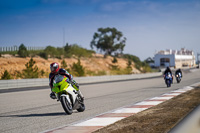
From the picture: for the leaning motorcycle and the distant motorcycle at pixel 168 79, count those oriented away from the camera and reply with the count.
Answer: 0

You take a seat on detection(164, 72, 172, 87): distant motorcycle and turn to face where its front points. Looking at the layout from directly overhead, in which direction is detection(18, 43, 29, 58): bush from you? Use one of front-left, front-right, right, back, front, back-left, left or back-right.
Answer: back-right

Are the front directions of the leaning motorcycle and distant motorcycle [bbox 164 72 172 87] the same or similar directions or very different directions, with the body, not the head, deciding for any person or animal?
same or similar directions

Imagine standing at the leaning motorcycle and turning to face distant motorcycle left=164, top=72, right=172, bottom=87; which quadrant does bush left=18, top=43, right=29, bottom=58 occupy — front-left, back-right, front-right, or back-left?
front-left

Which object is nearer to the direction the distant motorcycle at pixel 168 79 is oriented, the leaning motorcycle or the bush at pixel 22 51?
the leaning motorcycle

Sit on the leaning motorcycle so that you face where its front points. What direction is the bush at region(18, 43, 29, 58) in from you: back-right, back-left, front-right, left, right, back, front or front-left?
back-right

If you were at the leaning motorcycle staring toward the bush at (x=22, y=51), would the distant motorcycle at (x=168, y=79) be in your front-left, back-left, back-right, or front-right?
front-right

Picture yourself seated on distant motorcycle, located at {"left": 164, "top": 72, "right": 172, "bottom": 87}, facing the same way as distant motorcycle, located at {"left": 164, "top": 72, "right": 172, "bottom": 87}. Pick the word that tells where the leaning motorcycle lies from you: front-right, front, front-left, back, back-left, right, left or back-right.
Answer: front

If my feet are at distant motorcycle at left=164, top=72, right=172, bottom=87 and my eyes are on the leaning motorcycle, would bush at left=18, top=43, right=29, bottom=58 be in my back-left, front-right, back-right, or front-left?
back-right

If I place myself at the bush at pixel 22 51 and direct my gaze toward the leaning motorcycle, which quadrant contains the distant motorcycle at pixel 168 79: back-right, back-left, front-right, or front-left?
front-left

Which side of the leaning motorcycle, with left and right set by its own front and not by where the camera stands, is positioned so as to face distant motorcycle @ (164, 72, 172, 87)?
back
